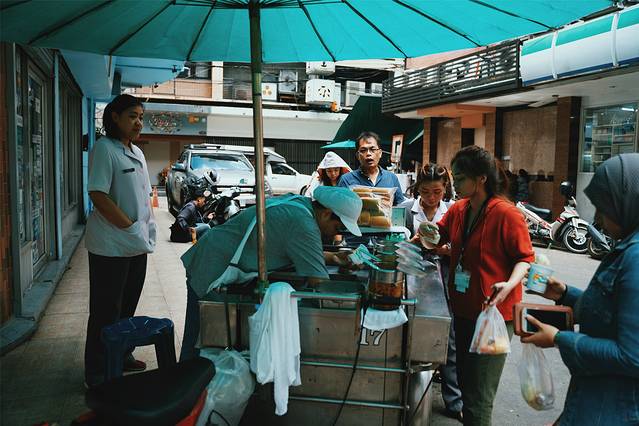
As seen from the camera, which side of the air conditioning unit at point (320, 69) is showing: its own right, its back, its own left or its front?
front

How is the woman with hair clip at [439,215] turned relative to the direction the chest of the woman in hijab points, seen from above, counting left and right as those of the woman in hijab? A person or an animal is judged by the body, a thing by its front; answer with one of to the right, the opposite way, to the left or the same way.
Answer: to the left

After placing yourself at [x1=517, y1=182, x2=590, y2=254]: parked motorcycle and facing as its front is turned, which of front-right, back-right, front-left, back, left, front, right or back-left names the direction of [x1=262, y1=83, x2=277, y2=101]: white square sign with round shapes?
back

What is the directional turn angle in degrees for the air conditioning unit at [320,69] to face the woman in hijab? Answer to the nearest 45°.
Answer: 0° — it already faces them

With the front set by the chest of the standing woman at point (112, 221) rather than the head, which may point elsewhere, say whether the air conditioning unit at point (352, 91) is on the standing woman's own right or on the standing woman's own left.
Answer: on the standing woman's own left

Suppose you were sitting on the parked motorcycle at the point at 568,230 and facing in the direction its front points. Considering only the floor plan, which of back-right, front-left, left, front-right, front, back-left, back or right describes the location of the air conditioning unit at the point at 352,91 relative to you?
back

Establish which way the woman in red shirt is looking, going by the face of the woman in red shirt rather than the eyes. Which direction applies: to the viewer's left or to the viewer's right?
to the viewer's left

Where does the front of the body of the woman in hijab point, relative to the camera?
to the viewer's left

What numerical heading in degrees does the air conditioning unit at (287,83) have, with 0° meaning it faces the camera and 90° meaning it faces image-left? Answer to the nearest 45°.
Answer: approximately 0°

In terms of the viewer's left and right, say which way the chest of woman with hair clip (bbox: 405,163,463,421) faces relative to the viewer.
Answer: facing the viewer

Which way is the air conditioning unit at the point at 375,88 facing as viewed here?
toward the camera

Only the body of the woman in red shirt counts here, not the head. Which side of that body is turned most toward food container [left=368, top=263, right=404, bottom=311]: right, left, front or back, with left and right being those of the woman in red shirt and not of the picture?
front

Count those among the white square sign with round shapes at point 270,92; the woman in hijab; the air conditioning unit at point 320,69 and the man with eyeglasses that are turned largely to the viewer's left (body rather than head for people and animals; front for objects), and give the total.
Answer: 1

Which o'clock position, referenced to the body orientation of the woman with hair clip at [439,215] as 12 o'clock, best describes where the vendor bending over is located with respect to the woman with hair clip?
The vendor bending over is roughly at 1 o'clock from the woman with hair clip.

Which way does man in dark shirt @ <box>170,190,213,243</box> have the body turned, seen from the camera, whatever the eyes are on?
to the viewer's right
